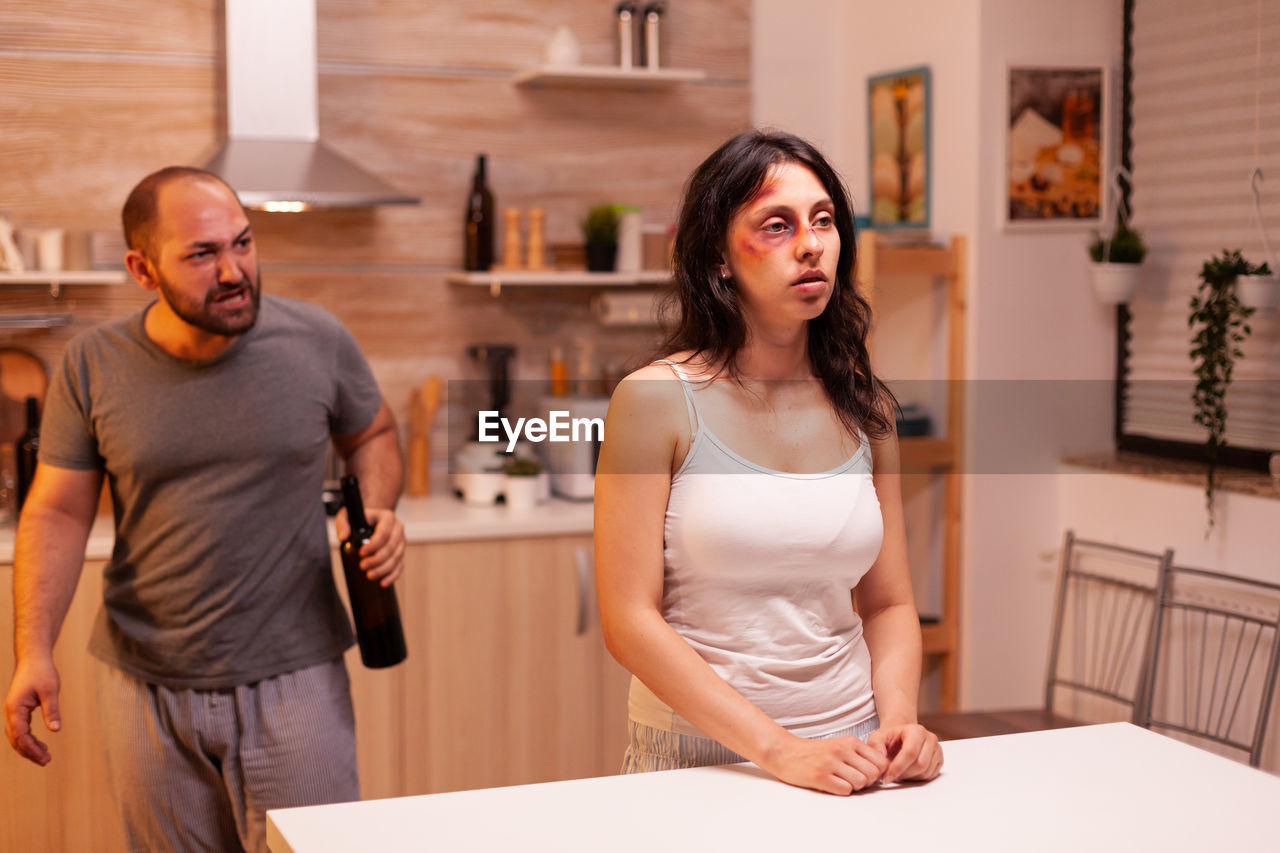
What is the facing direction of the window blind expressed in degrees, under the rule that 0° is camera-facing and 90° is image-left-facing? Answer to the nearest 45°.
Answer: approximately 45°

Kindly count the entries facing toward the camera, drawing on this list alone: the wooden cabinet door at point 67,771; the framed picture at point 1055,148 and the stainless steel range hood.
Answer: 3

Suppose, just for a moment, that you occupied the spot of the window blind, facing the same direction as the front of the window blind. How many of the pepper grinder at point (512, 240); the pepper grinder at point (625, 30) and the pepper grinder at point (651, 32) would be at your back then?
0

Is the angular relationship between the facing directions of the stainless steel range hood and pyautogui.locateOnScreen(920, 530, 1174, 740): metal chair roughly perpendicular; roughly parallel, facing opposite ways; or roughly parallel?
roughly perpendicular

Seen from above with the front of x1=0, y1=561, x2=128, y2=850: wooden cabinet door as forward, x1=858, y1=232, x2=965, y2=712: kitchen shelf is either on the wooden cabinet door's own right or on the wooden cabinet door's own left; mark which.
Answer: on the wooden cabinet door's own left

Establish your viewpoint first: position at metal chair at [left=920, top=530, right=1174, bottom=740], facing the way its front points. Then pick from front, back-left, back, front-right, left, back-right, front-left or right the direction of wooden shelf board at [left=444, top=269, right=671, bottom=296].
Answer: front-right

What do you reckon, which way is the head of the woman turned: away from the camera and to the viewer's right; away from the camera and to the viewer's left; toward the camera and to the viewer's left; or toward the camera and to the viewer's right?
toward the camera and to the viewer's right

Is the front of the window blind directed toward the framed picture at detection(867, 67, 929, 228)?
no

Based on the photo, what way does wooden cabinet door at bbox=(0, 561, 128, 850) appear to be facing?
toward the camera

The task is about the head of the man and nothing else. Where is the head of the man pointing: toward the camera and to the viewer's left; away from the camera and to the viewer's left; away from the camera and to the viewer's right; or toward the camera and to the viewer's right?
toward the camera and to the viewer's right

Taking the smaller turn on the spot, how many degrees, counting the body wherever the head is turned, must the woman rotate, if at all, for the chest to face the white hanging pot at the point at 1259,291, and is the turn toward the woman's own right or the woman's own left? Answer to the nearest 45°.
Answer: approximately 90° to the woman's own left

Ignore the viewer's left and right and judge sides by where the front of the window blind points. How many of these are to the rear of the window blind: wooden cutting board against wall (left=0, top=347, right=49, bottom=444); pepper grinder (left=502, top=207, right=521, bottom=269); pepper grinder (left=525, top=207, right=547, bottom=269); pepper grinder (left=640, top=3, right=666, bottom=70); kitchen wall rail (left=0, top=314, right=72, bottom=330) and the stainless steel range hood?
0

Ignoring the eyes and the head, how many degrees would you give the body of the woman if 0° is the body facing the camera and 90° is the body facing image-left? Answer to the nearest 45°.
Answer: approximately 315°

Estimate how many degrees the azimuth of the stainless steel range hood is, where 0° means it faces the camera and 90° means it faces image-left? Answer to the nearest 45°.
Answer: approximately 0°

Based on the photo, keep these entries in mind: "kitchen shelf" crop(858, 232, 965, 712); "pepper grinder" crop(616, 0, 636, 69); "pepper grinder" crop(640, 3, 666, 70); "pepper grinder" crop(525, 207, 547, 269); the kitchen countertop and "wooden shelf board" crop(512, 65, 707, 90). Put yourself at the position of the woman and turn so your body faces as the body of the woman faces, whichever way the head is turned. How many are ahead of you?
0

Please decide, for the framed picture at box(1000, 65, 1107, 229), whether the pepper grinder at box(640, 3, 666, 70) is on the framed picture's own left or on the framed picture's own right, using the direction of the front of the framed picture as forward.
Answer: on the framed picture's own right

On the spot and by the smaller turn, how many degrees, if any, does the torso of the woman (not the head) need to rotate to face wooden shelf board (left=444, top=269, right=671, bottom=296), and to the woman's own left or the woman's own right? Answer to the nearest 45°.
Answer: approximately 135° to the woman's own left

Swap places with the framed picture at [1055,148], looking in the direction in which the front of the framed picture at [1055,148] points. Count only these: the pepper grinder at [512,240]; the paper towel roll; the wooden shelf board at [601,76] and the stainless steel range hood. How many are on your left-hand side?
0
